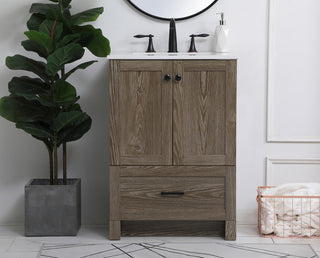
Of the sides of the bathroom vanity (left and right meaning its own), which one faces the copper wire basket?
left

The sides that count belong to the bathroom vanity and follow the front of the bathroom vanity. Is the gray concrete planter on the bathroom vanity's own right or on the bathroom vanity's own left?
on the bathroom vanity's own right

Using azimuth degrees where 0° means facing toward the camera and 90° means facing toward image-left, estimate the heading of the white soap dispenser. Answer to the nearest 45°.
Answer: approximately 90°
